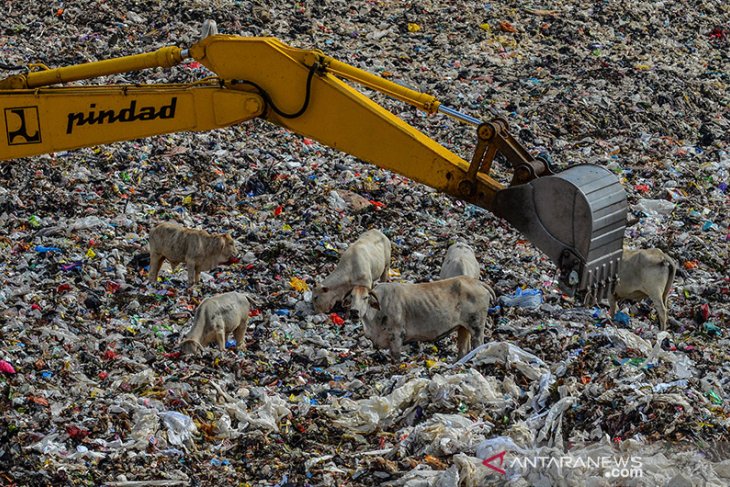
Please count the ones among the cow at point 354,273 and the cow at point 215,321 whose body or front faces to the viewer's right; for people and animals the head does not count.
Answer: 0

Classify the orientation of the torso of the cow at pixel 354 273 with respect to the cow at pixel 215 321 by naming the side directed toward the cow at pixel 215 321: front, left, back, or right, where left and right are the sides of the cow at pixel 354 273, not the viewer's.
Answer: front

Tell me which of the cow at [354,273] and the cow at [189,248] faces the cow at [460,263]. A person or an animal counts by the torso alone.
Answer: the cow at [189,248]

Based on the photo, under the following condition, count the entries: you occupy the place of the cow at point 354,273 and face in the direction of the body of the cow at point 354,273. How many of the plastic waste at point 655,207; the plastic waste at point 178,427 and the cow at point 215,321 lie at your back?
1

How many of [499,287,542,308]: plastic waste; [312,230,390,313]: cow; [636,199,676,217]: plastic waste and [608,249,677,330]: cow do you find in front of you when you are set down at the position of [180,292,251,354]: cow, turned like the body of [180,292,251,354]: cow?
0

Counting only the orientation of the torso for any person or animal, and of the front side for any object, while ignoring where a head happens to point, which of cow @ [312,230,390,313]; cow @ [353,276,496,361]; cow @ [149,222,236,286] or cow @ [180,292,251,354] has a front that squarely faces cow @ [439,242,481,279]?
cow @ [149,222,236,286]

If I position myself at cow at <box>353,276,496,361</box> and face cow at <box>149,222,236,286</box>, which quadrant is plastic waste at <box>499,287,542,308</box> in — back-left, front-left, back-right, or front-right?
back-right

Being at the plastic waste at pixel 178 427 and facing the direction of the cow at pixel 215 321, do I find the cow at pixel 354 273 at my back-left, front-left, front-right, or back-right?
front-right

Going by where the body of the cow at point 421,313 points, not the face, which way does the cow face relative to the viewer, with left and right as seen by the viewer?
facing to the left of the viewer

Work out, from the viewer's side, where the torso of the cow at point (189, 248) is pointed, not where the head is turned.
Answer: to the viewer's right

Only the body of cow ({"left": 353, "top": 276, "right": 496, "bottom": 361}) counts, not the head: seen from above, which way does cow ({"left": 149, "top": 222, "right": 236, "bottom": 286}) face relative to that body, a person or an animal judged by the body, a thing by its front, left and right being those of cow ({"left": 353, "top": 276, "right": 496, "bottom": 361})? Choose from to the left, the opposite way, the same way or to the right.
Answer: the opposite way

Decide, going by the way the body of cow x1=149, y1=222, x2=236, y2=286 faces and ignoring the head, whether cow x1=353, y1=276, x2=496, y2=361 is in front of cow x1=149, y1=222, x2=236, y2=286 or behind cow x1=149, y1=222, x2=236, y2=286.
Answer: in front

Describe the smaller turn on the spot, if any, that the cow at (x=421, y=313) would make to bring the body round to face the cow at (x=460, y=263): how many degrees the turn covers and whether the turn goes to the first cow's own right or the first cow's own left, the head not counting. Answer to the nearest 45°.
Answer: approximately 90° to the first cow's own right

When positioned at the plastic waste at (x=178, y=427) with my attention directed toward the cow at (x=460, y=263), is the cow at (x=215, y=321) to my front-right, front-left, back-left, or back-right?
front-left

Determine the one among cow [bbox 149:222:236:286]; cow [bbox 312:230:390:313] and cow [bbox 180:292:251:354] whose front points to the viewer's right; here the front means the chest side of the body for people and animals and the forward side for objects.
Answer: cow [bbox 149:222:236:286]

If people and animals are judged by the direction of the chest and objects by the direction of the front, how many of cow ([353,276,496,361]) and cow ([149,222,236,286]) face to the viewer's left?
1
